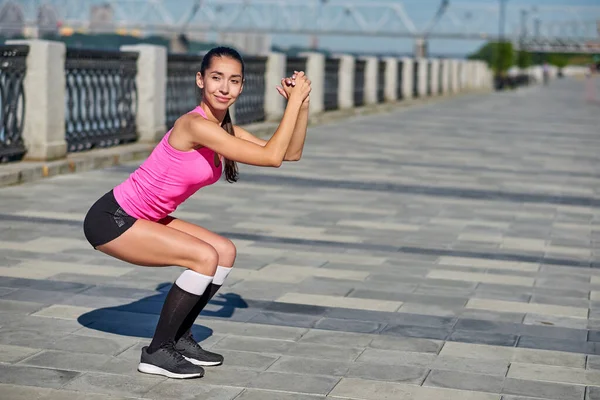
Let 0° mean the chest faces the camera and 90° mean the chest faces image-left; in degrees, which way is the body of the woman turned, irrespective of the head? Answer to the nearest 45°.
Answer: approximately 270°
